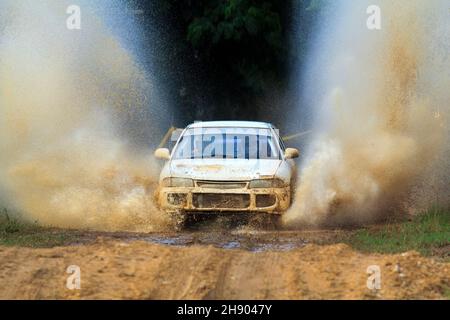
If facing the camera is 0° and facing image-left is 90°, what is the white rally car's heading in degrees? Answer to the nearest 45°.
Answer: approximately 0°
